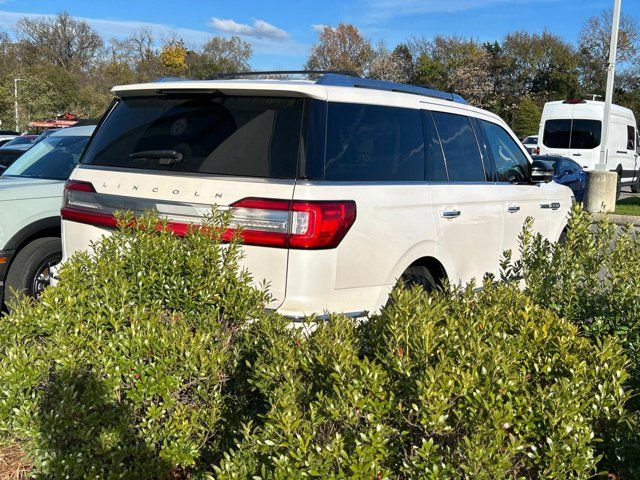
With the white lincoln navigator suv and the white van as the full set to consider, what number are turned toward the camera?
0

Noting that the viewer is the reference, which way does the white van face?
facing away from the viewer and to the right of the viewer

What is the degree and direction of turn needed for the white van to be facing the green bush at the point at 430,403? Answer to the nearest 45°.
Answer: approximately 135° to its right

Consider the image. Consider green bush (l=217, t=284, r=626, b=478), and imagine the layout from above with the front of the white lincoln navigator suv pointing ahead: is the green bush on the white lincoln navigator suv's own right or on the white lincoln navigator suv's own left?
on the white lincoln navigator suv's own right

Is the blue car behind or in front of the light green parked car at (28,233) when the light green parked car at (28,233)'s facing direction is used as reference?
behind

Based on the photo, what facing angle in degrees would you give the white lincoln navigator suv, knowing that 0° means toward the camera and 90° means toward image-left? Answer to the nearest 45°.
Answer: approximately 225°

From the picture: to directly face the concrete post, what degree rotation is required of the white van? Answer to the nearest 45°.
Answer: approximately 135° to its right

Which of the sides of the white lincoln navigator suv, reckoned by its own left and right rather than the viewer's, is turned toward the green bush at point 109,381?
back

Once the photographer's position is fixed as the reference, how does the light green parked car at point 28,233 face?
facing the viewer and to the left of the viewer
